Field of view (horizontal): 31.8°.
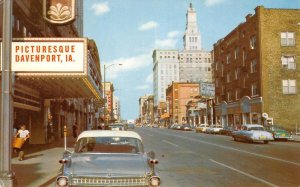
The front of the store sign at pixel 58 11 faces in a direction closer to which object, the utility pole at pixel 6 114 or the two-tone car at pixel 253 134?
the utility pole

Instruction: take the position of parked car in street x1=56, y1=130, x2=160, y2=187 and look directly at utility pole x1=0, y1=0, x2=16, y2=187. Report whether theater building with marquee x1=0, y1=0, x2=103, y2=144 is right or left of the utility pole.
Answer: right

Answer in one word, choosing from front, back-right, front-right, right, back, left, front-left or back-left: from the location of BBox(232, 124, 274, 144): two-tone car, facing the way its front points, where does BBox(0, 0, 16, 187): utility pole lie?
back-left

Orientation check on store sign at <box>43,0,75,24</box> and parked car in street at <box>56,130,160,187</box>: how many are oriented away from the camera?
1

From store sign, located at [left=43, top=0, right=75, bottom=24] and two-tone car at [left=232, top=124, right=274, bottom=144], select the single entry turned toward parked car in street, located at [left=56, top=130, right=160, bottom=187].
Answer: the store sign

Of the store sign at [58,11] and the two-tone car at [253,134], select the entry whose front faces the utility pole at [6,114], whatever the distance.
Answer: the store sign

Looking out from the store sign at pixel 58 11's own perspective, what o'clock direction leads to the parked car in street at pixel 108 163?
The parked car in street is roughly at 12 o'clock from the store sign.

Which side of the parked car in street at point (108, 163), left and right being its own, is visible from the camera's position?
back

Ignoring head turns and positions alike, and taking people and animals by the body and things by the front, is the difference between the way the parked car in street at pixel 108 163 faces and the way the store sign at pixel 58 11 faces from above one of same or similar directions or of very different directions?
very different directions

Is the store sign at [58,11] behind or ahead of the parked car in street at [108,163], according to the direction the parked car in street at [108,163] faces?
ahead

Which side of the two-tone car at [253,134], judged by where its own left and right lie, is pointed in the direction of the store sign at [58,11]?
left

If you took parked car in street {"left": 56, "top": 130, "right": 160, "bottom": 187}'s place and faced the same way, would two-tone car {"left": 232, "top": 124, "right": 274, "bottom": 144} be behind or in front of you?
in front

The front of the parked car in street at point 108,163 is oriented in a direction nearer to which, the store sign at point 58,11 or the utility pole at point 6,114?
the store sign

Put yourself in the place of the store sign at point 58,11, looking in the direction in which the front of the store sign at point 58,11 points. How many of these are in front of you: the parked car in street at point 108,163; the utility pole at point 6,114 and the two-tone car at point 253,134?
2

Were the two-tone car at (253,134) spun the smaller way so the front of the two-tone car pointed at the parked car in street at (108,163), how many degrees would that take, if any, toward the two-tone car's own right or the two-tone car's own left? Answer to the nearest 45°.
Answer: approximately 135° to the two-tone car's own left

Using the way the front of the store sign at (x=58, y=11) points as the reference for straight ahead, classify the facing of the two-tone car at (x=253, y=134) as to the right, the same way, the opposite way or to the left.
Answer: the opposite way

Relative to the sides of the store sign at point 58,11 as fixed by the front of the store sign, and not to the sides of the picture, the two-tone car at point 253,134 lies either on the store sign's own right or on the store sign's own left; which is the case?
on the store sign's own left
